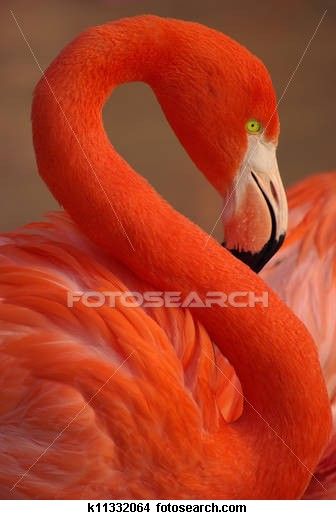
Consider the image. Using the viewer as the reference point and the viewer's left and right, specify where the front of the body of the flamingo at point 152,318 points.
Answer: facing to the right of the viewer
